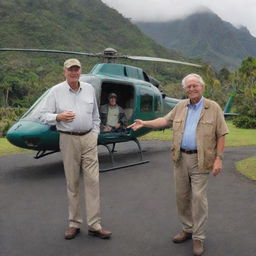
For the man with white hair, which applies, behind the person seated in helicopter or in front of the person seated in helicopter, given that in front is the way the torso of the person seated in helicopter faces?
in front

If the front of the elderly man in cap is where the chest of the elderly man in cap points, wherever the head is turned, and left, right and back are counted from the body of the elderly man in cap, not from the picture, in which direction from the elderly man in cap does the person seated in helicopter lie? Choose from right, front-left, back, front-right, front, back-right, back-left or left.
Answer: back

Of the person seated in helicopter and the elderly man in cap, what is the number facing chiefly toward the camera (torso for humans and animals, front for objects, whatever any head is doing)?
2

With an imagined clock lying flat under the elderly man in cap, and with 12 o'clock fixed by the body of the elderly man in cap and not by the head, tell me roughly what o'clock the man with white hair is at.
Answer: The man with white hair is roughly at 10 o'clock from the elderly man in cap.

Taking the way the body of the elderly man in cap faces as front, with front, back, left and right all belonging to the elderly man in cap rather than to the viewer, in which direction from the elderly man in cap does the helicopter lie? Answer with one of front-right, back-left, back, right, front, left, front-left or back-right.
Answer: back

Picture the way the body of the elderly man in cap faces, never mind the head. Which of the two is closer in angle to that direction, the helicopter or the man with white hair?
the man with white hair

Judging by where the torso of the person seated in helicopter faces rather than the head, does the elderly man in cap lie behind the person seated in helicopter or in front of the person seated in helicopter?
in front

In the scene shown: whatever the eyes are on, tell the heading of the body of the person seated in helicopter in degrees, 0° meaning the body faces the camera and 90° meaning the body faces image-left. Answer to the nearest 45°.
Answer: approximately 0°
